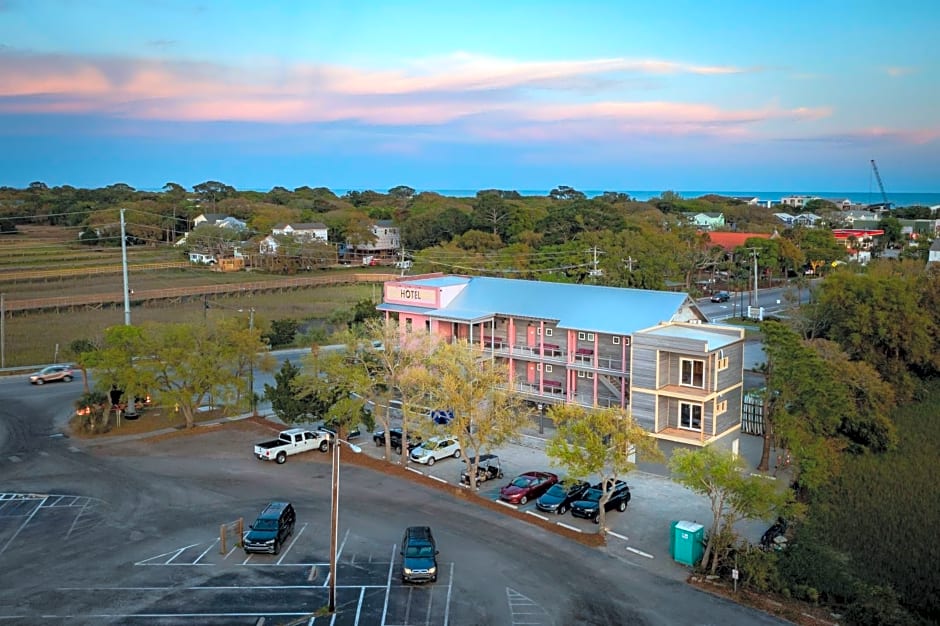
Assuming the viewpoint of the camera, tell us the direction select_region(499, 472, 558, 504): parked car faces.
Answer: facing the viewer and to the left of the viewer

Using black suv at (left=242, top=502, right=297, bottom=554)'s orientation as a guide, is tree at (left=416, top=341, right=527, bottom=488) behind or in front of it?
behind

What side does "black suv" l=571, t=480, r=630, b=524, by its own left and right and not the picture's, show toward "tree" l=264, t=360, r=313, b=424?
right

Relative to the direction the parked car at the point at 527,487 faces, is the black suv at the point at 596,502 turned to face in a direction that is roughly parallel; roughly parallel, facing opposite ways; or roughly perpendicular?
roughly parallel

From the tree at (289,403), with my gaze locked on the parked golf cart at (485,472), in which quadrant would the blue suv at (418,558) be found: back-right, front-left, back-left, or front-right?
front-right

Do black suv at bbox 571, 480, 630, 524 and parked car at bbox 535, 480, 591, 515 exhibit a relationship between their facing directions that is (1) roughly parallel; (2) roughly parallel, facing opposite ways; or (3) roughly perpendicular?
roughly parallel

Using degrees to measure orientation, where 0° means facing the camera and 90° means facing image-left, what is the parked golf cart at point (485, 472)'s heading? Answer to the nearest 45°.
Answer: approximately 45°

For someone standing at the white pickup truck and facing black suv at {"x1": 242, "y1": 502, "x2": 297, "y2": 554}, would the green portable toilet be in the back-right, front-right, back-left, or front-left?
front-left

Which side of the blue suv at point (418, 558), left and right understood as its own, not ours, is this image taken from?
front
